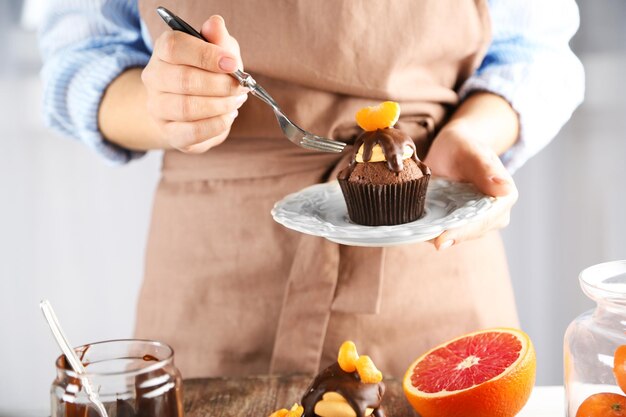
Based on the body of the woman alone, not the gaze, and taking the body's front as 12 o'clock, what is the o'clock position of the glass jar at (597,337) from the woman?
The glass jar is roughly at 11 o'clock from the woman.

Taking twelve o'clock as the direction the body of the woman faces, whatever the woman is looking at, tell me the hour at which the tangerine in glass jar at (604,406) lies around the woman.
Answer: The tangerine in glass jar is roughly at 11 o'clock from the woman.

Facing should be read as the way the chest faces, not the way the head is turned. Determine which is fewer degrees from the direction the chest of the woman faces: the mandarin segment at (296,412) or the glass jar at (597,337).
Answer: the mandarin segment

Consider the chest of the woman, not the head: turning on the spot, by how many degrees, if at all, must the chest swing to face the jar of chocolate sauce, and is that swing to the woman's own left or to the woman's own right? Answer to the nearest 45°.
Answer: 0° — they already face it

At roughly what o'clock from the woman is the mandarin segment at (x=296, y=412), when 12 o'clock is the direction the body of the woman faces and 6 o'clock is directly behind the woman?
The mandarin segment is roughly at 12 o'clock from the woman.

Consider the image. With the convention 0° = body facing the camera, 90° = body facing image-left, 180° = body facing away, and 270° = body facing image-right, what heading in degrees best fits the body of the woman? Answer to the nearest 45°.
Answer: approximately 0°
